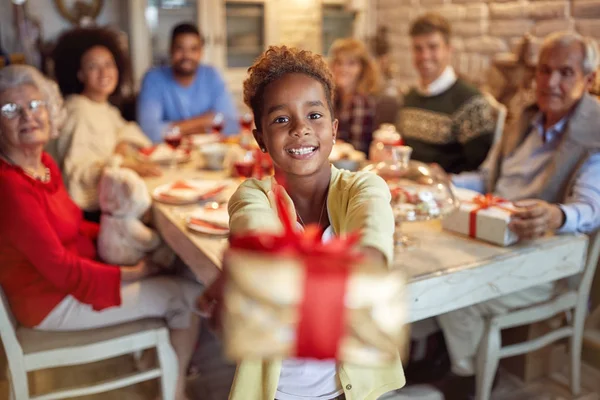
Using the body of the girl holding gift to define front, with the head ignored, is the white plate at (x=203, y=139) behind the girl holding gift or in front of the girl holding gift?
behind

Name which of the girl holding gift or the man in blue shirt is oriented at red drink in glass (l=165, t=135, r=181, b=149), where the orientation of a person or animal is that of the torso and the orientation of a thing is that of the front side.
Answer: the man in blue shirt

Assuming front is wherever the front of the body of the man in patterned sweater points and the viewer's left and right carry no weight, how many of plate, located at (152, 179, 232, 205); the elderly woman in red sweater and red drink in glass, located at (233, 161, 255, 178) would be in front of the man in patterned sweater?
3

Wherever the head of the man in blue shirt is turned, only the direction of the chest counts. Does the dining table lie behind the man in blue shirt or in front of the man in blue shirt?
in front

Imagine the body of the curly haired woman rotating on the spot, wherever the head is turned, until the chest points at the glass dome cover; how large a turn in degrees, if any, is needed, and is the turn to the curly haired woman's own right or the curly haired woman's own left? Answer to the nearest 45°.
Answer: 0° — they already face it

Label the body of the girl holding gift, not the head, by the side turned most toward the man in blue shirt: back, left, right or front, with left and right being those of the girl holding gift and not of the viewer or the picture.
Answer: back

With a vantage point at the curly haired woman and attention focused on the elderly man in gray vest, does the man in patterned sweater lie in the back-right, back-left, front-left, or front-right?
front-left

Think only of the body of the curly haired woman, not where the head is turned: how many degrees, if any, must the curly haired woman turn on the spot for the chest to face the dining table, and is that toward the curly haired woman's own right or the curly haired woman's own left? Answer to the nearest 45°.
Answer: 0° — they already face it

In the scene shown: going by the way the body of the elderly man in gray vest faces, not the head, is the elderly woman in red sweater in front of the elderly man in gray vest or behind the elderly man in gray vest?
in front

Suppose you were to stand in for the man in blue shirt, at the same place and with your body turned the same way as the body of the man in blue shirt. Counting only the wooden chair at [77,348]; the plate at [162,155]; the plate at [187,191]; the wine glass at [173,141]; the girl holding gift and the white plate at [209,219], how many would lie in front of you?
6

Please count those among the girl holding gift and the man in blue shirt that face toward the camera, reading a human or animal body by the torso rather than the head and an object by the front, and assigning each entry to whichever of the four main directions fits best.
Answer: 2

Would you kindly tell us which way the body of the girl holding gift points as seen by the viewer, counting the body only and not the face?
toward the camera

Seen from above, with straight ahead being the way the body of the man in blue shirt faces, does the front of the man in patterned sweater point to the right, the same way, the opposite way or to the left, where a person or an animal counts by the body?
to the right

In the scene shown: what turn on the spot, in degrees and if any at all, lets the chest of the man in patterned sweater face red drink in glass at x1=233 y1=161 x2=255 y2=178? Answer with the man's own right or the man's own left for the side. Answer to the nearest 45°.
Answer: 0° — they already face it

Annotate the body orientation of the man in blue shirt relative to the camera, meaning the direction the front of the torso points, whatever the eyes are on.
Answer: toward the camera

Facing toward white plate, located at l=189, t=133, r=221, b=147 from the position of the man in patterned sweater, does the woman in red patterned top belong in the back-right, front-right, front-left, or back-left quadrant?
front-right

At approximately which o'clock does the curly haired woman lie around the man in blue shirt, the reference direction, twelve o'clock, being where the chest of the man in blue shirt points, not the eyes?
The curly haired woman is roughly at 1 o'clock from the man in blue shirt.

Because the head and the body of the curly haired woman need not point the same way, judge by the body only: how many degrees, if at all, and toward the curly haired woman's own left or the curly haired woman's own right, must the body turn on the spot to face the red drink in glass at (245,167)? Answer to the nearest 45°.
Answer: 0° — they already face it
